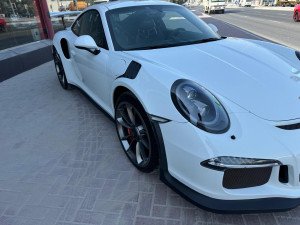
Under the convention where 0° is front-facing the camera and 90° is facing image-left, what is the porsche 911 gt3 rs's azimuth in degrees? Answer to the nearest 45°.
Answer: approximately 315°
